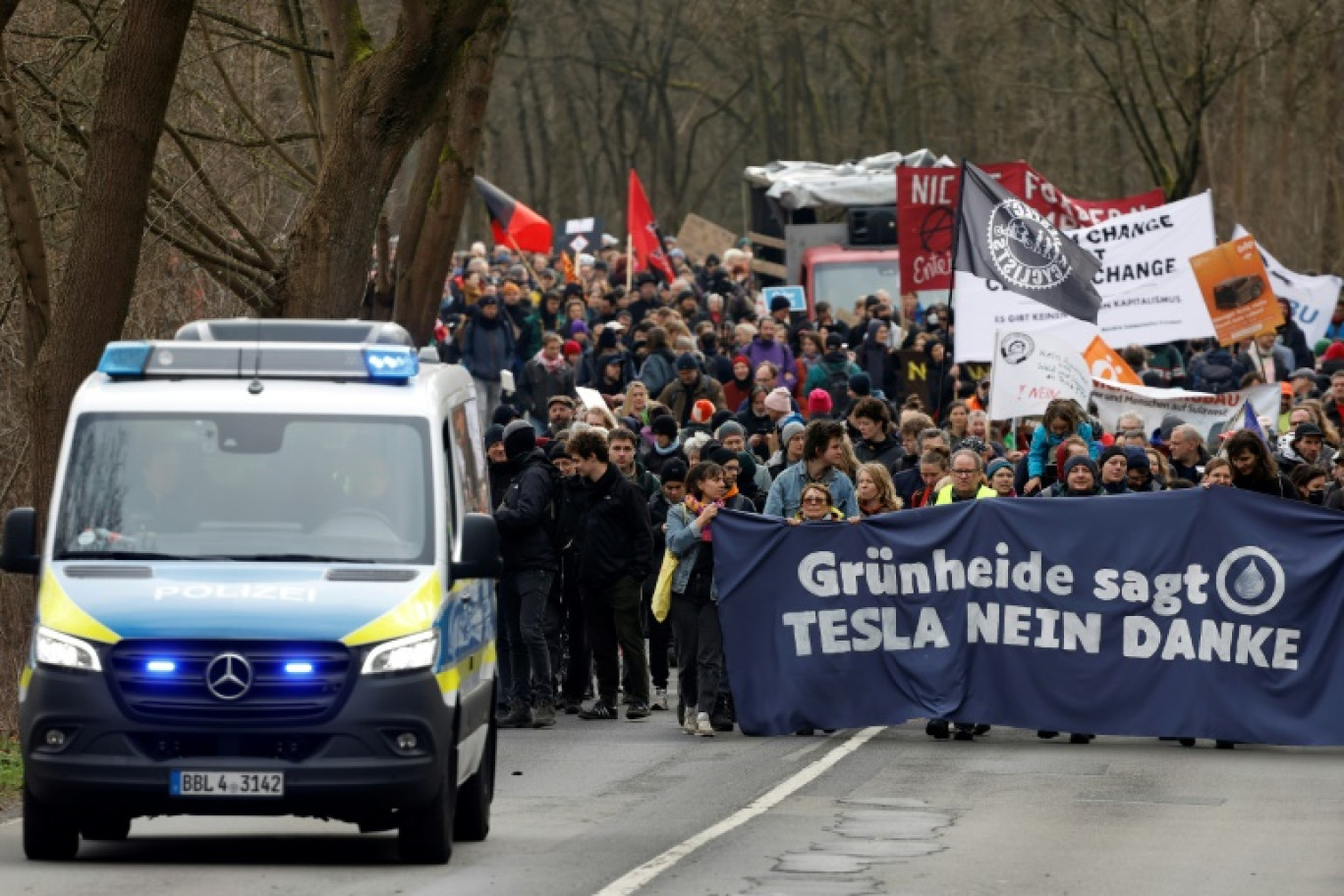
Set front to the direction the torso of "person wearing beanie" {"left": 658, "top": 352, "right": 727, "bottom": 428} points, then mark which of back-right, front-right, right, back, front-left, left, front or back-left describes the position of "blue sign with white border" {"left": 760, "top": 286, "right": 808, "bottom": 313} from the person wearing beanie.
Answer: back

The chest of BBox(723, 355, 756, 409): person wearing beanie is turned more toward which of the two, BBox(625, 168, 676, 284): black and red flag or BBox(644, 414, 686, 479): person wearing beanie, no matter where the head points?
the person wearing beanie

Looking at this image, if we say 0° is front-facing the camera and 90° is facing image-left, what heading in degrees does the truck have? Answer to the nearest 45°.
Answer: approximately 0°

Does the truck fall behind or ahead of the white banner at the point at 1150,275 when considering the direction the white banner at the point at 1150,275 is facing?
behind

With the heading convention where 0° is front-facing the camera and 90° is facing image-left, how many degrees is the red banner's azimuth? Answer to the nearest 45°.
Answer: approximately 0°

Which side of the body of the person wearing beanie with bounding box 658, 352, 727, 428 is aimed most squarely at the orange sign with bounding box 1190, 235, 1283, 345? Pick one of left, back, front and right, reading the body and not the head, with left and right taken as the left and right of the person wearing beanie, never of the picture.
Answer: left

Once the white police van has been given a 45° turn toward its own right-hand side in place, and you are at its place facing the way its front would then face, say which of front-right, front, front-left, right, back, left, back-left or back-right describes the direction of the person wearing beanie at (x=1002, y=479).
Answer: back

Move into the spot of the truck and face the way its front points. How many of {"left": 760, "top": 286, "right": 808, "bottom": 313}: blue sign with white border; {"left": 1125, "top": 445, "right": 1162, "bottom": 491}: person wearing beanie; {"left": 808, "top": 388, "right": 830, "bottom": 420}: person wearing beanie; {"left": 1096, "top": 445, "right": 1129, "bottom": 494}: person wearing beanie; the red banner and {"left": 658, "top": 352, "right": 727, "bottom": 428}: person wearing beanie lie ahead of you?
6

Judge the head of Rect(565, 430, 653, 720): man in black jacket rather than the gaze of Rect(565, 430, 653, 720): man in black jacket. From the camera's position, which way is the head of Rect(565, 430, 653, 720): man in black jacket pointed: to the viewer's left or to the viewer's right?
to the viewer's left

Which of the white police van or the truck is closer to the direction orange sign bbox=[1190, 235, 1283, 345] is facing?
the white police van

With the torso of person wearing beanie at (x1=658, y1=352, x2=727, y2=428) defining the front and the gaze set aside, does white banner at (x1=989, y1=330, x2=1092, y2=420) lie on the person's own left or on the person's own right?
on the person's own left
